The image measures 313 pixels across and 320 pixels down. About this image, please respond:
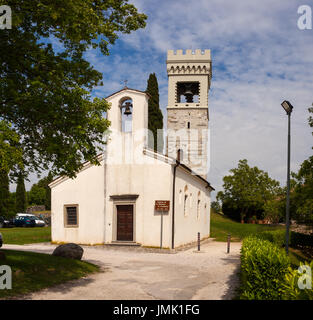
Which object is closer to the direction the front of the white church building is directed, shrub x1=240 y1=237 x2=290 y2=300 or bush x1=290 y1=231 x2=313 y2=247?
the shrub

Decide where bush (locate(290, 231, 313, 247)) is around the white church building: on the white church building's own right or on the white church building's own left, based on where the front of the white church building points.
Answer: on the white church building's own left

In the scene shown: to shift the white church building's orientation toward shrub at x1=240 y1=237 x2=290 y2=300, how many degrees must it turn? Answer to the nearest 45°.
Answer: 0° — it already faces it

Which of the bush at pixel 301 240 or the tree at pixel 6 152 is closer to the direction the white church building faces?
the tree

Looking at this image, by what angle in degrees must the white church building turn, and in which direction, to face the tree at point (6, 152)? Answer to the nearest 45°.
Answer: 0° — it already faces it

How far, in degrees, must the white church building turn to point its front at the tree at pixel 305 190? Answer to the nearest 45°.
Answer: approximately 45° to its left

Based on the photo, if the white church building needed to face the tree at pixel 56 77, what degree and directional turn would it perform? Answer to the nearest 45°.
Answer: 0° — it already faces it

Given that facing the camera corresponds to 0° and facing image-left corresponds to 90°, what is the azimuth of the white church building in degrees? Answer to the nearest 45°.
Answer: approximately 0°

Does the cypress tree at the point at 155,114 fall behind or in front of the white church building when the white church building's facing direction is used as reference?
behind

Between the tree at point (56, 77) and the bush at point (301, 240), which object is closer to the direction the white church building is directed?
the tree
